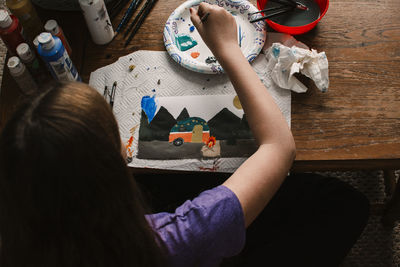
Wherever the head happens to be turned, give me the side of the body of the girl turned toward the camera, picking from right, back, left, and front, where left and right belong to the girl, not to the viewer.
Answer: back

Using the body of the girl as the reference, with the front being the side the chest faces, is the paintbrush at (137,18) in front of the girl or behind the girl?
in front

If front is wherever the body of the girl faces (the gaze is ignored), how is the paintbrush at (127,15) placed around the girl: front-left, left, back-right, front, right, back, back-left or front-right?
front

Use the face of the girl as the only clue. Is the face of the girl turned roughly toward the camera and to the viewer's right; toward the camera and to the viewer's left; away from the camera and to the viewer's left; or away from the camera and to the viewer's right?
away from the camera and to the viewer's right
